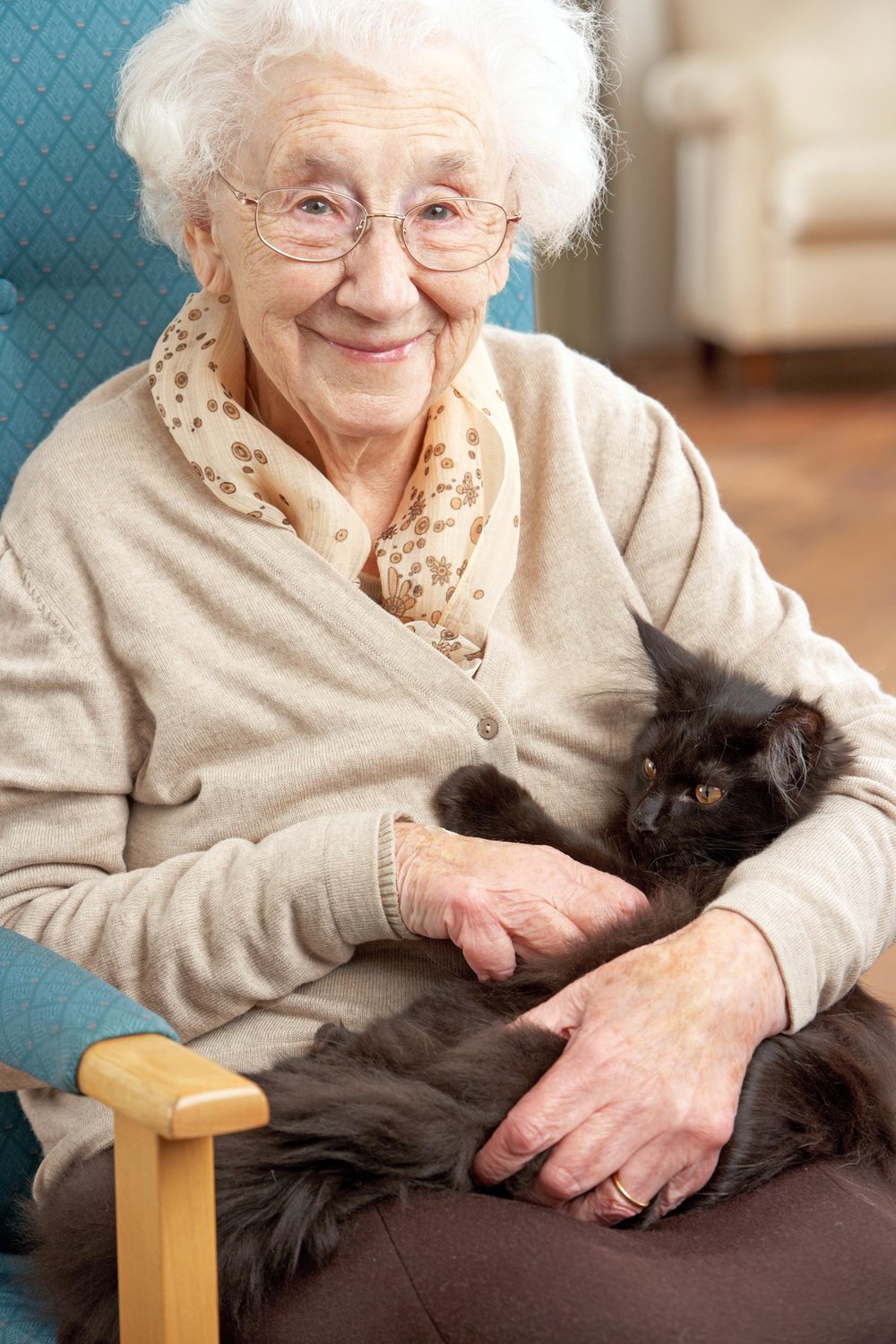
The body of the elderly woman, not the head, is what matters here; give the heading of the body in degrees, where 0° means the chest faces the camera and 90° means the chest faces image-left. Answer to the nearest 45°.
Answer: approximately 315°

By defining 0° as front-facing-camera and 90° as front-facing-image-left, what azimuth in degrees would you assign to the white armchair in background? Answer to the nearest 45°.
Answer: approximately 0°

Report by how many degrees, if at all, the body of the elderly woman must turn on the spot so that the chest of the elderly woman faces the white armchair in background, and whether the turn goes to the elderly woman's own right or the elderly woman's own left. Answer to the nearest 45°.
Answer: approximately 135° to the elderly woman's own left

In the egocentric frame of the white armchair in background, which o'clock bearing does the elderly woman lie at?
The elderly woman is roughly at 12 o'clock from the white armchair in background.

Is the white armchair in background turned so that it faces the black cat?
yes
